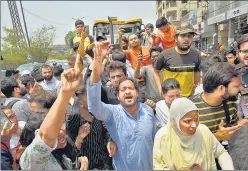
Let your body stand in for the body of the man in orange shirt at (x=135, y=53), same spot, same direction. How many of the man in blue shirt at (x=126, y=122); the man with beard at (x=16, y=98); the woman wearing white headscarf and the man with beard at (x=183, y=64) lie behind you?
0

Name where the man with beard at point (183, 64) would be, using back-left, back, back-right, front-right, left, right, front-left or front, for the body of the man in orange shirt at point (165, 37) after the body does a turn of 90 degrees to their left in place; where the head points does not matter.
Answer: front-right

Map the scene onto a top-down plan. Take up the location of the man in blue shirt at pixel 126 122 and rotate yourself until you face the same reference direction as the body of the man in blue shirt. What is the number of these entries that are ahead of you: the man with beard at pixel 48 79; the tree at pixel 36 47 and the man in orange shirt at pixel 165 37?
0

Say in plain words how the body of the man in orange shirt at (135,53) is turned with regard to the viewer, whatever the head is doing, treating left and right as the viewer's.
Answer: facing the viewer

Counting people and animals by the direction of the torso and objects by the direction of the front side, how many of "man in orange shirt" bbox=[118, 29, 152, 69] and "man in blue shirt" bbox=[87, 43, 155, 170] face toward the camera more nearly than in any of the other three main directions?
2

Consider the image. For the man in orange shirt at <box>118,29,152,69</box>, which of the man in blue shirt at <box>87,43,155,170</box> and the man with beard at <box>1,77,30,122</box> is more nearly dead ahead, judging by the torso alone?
the man in blue shirt

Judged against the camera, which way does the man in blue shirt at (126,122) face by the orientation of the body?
toward the camera

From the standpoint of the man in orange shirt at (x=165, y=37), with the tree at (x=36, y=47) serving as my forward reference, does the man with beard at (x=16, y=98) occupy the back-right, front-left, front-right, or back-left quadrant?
front-left

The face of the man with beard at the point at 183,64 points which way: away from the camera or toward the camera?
toward the camera

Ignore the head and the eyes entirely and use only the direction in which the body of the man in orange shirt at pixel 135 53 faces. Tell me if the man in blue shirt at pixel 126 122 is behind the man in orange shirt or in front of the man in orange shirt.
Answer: in front

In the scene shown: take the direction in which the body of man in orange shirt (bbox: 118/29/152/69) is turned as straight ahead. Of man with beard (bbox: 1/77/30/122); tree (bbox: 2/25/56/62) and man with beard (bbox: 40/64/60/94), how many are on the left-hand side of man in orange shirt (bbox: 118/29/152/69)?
0

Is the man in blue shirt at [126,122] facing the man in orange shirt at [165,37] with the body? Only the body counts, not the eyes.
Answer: no

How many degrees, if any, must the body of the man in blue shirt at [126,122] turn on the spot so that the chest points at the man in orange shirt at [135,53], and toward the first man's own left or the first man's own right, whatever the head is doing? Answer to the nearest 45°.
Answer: approximately 180°

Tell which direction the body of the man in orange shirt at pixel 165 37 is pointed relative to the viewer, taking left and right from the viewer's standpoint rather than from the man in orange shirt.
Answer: facing the viewer and to the left of the viewer

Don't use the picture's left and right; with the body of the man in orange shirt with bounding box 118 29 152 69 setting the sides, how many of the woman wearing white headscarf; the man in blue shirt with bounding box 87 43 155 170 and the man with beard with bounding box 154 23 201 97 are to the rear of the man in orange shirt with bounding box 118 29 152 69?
0

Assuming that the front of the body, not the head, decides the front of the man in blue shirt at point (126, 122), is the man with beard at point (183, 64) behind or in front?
behind

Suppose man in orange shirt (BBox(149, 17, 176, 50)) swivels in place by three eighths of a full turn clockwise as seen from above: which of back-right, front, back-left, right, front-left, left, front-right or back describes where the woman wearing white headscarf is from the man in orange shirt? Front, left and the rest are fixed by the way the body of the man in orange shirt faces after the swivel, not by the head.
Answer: back

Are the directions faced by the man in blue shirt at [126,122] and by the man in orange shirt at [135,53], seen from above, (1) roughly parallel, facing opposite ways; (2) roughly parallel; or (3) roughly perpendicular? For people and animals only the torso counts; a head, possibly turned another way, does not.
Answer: roughly parallel

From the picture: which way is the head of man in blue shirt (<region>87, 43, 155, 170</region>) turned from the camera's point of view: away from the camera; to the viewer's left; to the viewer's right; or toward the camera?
toward the camera
